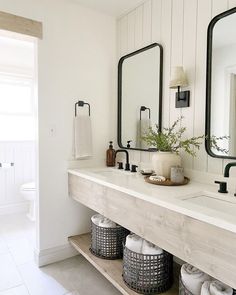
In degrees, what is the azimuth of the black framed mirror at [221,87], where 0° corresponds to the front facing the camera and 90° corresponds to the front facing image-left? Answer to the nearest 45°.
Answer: approximately 45°

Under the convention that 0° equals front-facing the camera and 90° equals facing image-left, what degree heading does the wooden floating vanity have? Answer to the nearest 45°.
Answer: approximately 45°
